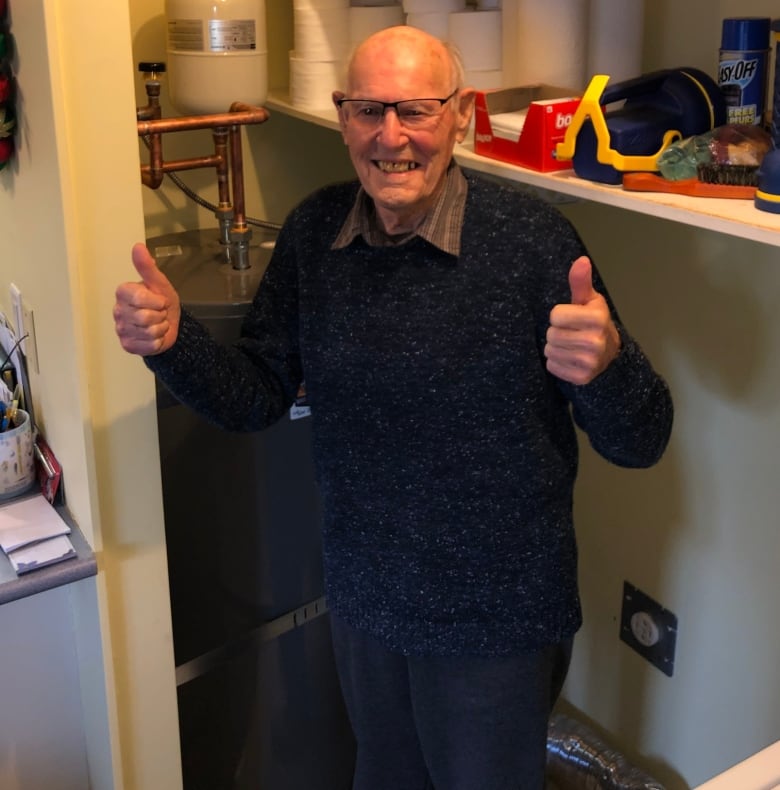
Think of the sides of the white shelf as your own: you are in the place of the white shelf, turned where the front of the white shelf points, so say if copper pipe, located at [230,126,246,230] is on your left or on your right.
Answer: on your right

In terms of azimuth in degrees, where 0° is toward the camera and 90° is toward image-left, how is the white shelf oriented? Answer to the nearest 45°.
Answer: approximately 45°

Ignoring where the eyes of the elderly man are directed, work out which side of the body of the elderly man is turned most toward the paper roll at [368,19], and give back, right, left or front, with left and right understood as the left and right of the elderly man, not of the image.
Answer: back

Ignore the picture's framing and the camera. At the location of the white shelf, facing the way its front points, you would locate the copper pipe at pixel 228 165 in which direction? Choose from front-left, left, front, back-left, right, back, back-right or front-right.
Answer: right

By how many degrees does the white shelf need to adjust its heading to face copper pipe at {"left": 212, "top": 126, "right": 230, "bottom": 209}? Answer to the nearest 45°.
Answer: approximately 90° to its right

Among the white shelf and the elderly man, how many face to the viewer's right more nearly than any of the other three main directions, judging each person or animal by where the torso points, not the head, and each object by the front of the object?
0
